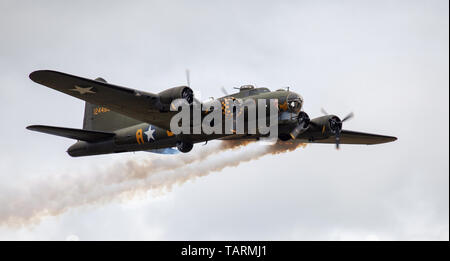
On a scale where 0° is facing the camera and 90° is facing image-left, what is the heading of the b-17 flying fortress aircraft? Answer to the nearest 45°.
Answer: approximately 315°
